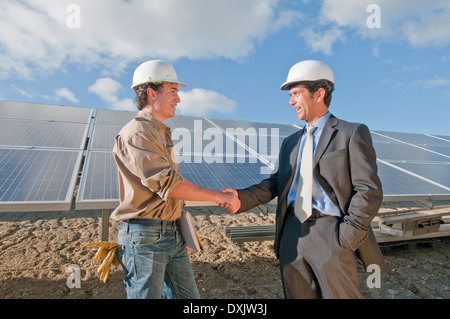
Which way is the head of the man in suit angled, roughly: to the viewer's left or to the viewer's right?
to the viewer's left

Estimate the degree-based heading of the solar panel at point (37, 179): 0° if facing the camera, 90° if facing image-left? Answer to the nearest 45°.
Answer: approximately 0°

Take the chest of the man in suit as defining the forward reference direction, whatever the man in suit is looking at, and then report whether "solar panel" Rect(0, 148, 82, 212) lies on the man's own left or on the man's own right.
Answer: on the man's own right

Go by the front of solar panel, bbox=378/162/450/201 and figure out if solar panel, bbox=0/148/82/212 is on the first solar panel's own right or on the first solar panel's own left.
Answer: on the first solar panel's own right

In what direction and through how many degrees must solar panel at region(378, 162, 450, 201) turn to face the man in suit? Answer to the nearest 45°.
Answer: approximately 45° to its right

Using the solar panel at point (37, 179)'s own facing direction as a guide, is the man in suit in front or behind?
in front

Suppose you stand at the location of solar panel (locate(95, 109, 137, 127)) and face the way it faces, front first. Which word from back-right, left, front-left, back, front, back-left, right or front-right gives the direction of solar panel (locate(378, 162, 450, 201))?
front-left

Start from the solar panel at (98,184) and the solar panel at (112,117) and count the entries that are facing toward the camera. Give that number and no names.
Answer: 2

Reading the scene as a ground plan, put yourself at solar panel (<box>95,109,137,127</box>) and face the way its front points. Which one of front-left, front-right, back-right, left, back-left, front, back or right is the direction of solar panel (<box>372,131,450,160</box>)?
left

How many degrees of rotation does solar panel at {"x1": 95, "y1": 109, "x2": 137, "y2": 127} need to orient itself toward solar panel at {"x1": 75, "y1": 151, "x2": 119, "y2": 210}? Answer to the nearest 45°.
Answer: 0° — it already faces it
